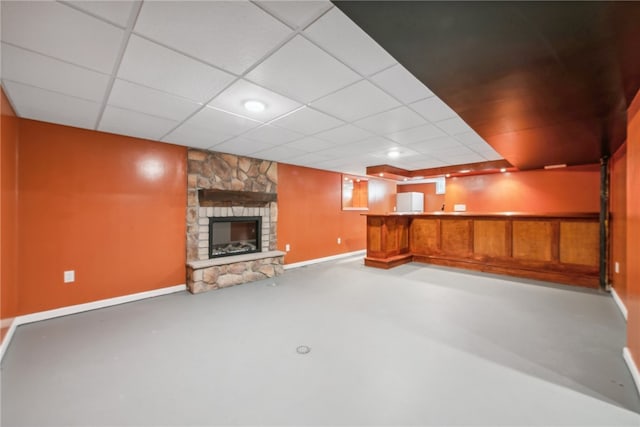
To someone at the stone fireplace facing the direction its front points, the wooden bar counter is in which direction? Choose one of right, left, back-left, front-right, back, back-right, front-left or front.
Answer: front-left

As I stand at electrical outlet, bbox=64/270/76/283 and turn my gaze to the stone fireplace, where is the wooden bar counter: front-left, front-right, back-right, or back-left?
front-right

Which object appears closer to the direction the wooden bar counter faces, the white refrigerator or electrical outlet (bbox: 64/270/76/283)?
the electrical outlet

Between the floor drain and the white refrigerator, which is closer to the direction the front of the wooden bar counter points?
the floor drain

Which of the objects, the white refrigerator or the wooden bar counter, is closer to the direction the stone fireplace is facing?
the wooden bar counter

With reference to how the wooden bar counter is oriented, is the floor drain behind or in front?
in front

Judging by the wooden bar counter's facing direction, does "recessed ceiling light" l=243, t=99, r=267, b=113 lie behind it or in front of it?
in front

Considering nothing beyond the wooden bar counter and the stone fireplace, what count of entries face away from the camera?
0

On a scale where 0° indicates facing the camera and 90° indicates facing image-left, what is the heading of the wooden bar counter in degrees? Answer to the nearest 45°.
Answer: approximately 45°

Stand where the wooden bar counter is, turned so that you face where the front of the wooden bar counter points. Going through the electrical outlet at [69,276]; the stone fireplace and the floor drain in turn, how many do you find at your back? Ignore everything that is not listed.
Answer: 0

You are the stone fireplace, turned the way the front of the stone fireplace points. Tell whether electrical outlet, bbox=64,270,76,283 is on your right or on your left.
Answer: on your right

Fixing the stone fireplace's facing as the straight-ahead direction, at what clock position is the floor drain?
The floor drain is roughly at 1 o'clock from the stone fireplace.

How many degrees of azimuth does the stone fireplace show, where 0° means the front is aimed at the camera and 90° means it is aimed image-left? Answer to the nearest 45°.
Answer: approximately 315°

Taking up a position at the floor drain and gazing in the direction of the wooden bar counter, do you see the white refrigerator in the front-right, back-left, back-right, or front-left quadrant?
front-left

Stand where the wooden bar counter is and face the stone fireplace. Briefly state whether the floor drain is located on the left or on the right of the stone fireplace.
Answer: left
